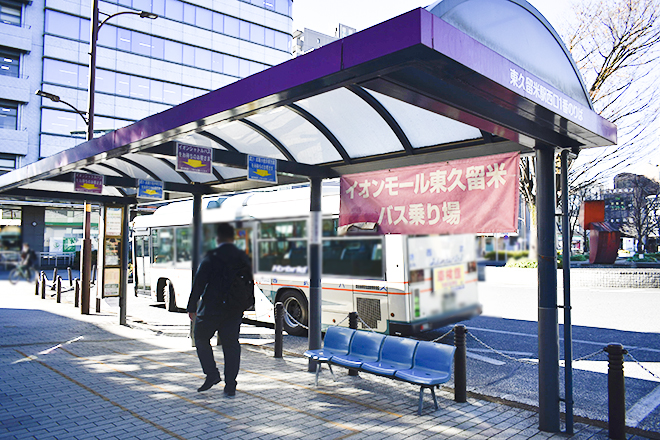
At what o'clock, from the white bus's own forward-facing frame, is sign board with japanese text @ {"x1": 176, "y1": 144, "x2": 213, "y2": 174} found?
The sign board with japanese text is roughly at 9 o'clock from the white bus.

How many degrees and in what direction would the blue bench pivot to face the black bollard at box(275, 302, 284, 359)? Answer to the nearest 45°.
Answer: approximately 90° to its right

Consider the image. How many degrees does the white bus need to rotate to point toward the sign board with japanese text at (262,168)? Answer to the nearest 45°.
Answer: approximately 90° to its left

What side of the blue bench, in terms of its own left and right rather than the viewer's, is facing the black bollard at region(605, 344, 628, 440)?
left

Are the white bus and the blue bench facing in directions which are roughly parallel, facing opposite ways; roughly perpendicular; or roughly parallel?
roughly perpendicular

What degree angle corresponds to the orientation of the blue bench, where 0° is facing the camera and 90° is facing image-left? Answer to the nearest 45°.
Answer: approximately 45°
